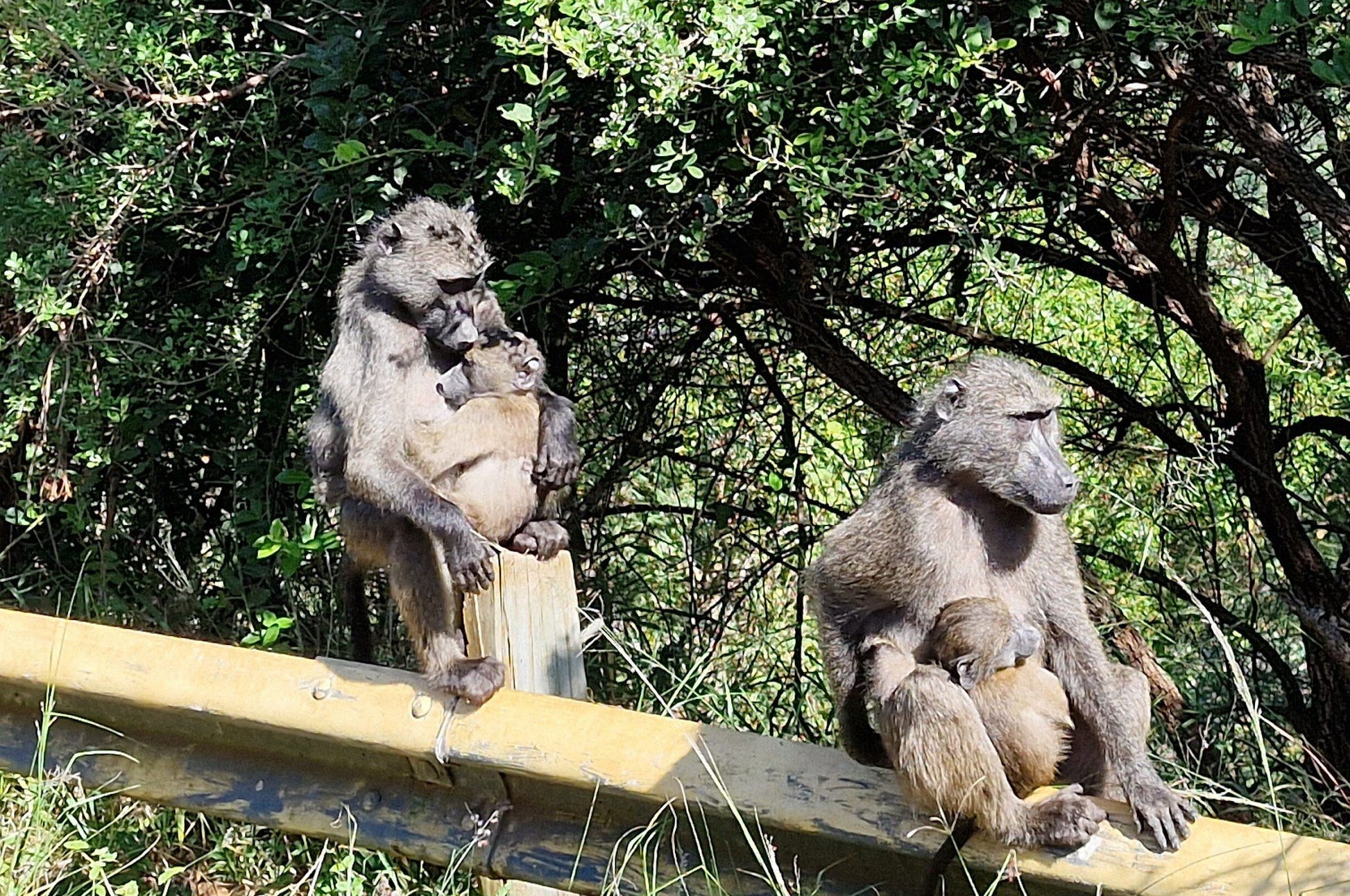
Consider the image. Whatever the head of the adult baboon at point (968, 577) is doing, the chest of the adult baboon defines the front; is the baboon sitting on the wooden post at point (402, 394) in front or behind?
behind

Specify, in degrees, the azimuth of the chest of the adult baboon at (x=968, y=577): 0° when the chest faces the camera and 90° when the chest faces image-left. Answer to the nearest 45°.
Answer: approximately 315°

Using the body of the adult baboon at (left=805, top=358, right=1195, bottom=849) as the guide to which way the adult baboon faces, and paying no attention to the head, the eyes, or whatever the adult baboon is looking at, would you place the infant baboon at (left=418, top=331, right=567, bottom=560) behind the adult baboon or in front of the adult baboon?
behind
